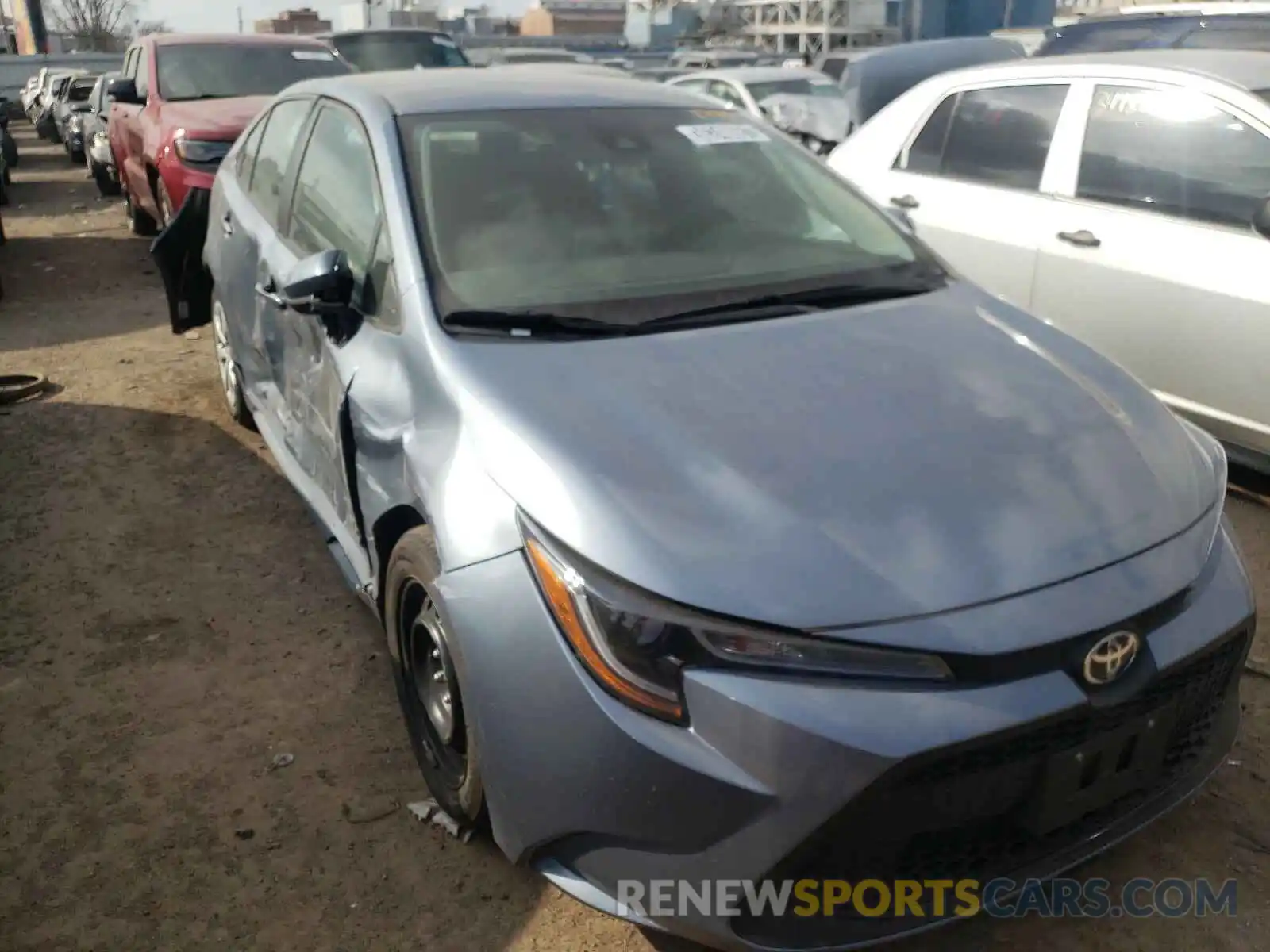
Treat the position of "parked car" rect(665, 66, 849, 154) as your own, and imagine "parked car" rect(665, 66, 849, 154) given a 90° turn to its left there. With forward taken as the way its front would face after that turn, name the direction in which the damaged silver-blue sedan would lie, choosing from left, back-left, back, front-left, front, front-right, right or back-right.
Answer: back-right

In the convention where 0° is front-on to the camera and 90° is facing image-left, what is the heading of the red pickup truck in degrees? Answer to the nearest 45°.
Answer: approximately 315°

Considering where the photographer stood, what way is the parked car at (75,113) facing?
facing the viewer and to the right of the viewer

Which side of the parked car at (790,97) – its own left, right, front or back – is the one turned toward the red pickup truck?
right

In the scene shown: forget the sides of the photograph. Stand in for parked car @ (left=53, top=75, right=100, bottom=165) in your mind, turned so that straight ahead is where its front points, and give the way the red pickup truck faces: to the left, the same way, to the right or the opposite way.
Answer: the same way

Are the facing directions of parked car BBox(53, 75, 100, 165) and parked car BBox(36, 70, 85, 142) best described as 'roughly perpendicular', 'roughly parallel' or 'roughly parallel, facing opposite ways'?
roughly parallel

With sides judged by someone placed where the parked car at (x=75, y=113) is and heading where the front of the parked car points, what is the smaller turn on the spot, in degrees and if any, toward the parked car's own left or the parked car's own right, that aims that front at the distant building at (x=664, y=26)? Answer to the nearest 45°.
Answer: approximately 90° to the parked car's own left

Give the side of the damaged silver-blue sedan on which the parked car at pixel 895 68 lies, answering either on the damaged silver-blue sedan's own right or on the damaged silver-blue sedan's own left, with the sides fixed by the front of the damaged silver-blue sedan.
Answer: on the damaged silver-blue sedan's own left

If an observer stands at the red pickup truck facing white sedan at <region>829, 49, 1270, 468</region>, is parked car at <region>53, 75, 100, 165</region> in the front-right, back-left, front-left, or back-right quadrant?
back-left

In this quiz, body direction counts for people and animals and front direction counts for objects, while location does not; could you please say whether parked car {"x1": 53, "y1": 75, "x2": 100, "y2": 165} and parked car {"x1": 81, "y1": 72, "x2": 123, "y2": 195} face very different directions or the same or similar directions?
same or similar directions

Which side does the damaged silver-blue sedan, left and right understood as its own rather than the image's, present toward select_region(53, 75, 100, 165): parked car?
back

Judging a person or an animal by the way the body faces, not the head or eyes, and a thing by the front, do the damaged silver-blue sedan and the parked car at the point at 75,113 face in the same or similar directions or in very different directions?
same or similar directions
